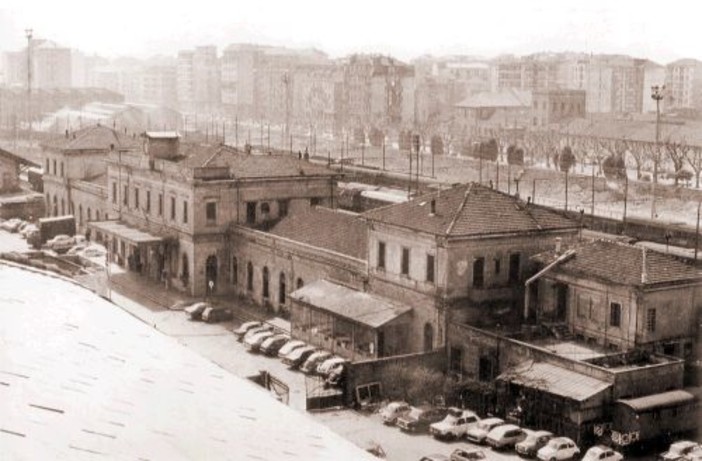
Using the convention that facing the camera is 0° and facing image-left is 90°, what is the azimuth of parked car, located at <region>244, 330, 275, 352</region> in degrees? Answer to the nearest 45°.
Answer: approximately 45°

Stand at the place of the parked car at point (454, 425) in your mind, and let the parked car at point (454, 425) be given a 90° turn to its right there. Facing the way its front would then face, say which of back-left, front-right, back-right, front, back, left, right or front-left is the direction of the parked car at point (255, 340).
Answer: front

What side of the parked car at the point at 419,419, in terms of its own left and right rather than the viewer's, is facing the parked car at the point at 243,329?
right

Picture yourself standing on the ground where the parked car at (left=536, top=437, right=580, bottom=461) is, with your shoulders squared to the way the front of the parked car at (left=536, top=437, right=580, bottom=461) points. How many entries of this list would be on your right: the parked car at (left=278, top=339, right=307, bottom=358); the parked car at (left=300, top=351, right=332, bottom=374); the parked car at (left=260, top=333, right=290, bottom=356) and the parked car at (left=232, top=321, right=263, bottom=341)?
4

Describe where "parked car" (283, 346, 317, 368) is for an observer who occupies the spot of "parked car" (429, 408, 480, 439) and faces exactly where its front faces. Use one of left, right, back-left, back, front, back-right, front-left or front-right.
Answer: right

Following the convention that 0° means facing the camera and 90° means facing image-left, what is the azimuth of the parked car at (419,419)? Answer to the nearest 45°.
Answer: approximately 45°

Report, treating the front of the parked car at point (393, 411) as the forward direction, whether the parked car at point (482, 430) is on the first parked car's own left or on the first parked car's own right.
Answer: on the first parked car's own left

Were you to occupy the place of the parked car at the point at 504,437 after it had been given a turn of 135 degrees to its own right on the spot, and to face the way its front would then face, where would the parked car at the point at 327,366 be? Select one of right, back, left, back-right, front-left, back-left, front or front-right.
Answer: front-left

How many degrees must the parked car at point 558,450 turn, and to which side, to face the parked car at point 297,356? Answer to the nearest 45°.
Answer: approximately 90° to its right

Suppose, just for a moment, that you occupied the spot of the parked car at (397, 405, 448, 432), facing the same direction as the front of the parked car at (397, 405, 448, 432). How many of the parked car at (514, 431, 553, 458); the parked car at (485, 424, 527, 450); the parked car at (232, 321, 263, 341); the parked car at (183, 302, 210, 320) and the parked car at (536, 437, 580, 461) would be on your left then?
3

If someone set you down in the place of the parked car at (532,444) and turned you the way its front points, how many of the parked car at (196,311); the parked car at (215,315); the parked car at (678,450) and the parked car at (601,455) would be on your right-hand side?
2

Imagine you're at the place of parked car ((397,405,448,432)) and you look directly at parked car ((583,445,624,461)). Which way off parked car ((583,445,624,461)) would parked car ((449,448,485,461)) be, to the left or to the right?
right

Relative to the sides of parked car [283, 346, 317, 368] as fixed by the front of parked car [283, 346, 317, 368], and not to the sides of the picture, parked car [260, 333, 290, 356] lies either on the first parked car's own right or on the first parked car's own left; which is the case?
on the first parked car's own right
